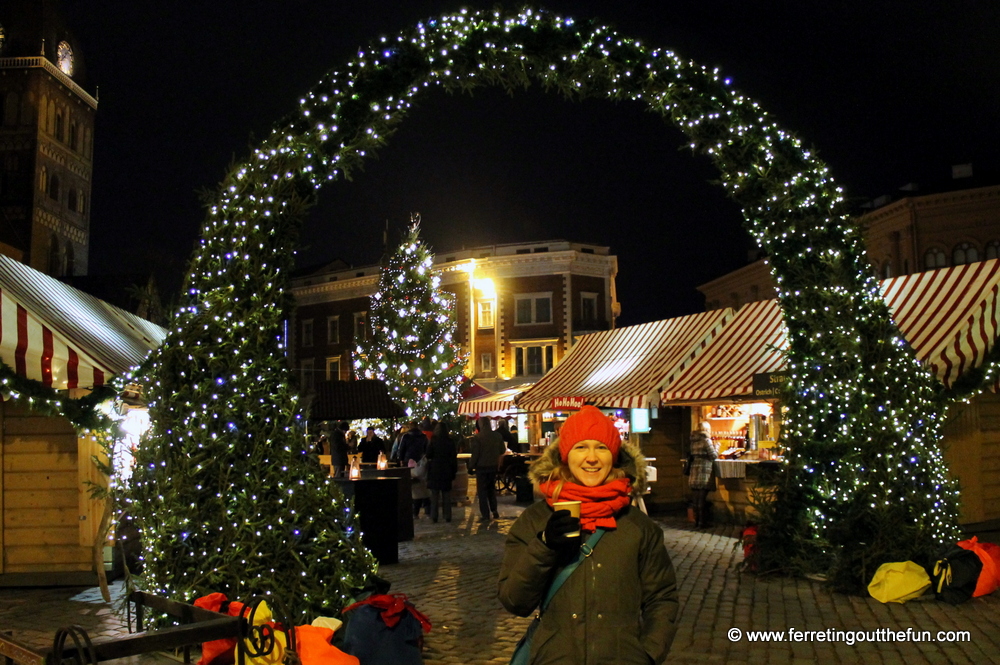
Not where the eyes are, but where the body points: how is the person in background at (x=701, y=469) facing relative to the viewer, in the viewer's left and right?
facing away from the viewer and to the right of the viewer

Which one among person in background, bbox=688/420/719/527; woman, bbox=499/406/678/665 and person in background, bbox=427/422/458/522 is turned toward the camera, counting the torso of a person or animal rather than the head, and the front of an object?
the woman

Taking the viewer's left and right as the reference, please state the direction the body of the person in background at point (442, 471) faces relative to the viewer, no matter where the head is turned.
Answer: facing away from the viewer

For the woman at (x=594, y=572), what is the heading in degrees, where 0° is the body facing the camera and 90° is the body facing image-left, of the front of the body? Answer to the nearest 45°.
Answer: approximately 0°

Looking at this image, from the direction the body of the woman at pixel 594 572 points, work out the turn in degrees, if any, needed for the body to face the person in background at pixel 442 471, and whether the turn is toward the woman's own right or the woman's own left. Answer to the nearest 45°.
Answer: approximately 180°

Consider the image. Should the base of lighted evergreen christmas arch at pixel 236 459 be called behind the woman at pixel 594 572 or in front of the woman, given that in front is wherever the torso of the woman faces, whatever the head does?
behind

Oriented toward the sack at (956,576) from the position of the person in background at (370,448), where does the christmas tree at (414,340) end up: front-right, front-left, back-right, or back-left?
back-left

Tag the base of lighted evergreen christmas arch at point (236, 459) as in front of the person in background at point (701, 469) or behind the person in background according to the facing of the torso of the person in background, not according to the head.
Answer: behind

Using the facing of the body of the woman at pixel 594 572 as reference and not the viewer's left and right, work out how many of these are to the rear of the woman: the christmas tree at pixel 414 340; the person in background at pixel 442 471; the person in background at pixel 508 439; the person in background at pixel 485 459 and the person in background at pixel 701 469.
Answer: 5

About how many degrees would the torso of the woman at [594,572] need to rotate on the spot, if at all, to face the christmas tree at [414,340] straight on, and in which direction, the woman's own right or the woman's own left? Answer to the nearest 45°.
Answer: approximately 180°

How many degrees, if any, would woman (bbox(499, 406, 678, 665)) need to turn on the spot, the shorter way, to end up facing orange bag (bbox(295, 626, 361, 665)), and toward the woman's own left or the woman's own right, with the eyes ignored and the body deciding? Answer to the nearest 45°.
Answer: approximately 135° to the woman's own right

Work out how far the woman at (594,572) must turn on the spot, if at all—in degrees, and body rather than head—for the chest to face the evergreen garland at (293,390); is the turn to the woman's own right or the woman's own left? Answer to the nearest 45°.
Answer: approximately 135° to the woman's own right

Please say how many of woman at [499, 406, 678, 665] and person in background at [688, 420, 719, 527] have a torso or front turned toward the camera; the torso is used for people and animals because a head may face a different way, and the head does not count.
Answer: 1

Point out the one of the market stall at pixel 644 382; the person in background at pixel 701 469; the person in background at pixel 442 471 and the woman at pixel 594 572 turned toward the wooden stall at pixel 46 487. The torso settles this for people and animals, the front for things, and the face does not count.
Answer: the market stall

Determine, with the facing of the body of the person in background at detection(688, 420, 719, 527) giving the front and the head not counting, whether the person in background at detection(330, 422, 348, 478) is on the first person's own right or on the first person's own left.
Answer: on the first person's own left

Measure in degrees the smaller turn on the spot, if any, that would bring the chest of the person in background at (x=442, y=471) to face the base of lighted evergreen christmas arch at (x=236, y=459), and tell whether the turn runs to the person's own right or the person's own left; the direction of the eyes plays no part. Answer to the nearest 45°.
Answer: approximately 180°
